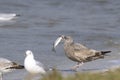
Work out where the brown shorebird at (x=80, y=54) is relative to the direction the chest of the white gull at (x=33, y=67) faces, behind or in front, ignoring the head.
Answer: behind

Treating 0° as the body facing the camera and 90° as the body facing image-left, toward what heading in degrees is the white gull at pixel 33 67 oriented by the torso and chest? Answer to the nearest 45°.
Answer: approximately 45°

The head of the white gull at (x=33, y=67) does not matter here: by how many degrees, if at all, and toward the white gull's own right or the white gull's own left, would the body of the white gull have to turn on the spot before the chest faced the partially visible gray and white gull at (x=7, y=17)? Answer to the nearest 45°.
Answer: approximately 135° to the white gull's own right

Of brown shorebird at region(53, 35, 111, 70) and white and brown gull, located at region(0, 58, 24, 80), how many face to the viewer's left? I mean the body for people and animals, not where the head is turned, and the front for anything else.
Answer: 2

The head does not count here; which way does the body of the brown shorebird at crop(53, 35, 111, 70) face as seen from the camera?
to the viewer's left

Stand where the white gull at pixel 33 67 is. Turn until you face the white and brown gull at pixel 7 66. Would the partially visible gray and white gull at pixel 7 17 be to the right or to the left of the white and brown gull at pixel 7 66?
right

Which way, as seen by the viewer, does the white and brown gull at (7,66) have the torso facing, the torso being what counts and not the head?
to the viewer's left
